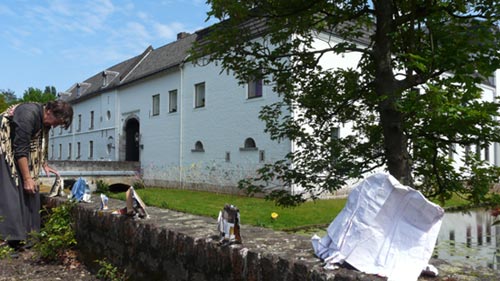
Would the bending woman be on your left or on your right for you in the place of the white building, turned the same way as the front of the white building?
on your left

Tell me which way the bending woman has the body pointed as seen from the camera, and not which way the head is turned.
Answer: to the viewer's right

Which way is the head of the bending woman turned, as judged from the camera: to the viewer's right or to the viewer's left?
to the viewer's right

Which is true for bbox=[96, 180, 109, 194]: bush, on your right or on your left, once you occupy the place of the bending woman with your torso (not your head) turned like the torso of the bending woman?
on your left

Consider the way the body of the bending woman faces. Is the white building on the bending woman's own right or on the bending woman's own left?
on the bending woman's own left

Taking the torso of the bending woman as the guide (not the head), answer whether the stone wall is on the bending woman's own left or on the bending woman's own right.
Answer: on the bending woman's own right

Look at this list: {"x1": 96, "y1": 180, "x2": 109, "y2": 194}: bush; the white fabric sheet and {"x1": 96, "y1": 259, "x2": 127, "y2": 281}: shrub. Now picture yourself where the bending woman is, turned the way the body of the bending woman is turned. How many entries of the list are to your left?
1

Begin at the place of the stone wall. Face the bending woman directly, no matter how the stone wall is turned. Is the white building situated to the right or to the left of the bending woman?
right

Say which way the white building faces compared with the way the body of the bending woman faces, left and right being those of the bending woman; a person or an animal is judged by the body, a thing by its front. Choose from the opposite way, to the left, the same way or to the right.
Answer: the opposite way

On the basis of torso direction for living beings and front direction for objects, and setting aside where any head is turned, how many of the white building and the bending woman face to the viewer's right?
1

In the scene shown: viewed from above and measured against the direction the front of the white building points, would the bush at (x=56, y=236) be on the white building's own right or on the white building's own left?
on the white building's own left

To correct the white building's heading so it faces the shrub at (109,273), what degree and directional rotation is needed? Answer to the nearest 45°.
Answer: approximately 45° to its left
